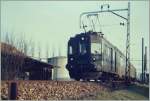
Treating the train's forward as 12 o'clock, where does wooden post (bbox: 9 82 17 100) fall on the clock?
The wooden post is roughly at 11 o'clock from the train.

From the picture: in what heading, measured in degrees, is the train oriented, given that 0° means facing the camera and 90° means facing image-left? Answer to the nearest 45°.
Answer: approximately 45°

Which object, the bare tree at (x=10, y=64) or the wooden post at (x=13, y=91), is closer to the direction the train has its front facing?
the wooden post

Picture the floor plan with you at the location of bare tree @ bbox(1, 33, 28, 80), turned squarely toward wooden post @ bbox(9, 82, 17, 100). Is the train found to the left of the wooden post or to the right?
left

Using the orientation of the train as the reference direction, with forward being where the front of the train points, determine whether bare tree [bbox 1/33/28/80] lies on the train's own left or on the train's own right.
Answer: on the train's own right
